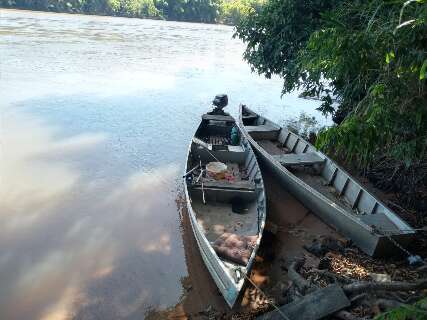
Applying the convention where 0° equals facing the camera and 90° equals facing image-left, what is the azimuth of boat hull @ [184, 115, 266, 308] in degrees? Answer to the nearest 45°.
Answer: approximately 0°

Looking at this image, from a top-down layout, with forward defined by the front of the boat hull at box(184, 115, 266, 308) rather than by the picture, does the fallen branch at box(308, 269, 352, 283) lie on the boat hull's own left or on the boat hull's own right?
on the boat hull's own left

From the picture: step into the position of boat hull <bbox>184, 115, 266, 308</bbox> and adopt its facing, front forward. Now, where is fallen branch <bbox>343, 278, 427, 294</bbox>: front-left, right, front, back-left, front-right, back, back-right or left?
left

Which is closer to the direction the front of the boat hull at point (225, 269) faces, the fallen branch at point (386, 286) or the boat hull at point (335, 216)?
the fallen branch
